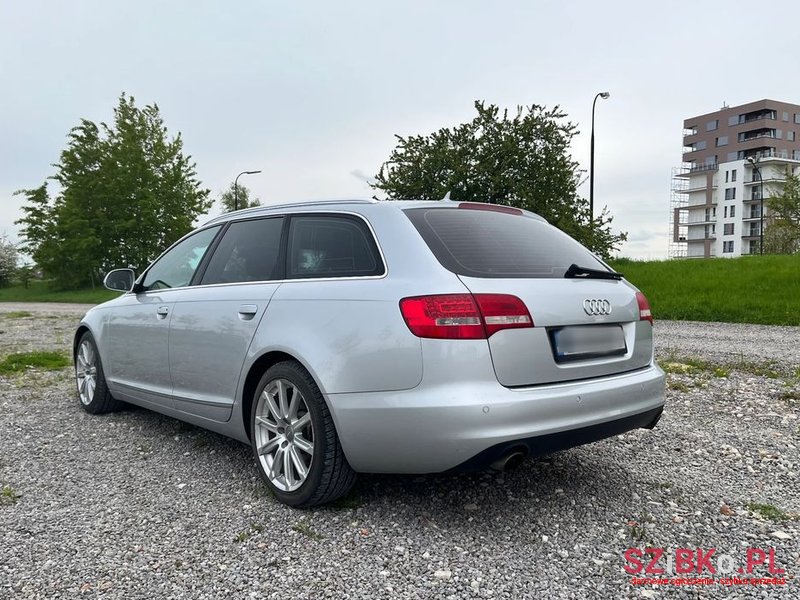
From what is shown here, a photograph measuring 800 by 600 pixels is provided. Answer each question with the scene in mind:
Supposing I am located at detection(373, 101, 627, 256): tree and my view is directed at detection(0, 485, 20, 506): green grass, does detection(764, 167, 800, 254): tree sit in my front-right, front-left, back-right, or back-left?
back-left

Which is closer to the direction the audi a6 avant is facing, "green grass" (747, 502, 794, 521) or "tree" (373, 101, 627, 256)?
the tree

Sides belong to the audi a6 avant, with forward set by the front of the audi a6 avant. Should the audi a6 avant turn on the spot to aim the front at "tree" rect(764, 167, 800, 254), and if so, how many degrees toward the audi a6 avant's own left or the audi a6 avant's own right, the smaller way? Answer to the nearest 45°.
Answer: approximately 90° to the audi a6 avant's own right

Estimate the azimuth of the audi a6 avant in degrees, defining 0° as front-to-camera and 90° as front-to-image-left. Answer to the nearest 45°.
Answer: approximately 135°

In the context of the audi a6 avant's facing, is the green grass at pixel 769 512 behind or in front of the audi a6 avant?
behind

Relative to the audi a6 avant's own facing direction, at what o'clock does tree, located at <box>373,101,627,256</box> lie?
The tree is roughly at 2 o'clock from the audi a6 avant.

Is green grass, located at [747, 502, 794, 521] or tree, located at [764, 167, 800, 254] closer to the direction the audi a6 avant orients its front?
the tree
